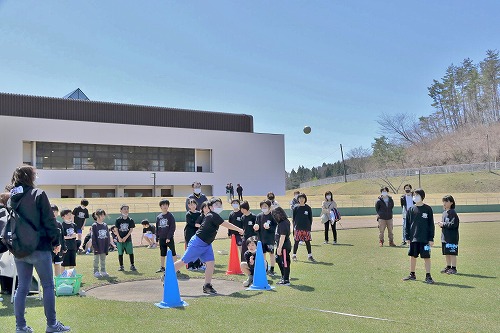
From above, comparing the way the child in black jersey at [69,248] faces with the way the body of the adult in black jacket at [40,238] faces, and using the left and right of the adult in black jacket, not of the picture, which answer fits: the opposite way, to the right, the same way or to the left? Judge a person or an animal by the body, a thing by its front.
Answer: to the right

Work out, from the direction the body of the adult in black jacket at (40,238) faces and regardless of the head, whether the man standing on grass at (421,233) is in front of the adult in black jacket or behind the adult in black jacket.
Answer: in front

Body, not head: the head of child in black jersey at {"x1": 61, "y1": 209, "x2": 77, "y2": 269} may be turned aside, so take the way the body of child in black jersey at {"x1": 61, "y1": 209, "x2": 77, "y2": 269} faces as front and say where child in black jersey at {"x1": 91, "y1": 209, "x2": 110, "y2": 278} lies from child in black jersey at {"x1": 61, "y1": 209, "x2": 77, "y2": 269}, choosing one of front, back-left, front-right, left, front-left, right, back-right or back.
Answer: left

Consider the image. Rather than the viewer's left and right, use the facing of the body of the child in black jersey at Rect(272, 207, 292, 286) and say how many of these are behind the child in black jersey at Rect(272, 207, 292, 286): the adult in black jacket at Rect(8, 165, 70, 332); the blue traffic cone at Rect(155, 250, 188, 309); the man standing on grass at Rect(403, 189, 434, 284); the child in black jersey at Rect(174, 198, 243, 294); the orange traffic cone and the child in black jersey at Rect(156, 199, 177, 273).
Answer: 1

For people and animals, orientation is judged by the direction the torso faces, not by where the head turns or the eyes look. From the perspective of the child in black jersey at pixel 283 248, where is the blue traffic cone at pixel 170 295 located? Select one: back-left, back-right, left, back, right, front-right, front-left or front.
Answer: front-left

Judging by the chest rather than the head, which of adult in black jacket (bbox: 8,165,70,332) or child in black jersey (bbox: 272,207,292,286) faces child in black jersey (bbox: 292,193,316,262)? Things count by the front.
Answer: the adult in black jacket

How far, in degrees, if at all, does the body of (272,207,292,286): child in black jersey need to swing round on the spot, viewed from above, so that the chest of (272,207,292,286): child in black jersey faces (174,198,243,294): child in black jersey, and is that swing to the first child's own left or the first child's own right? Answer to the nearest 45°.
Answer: approximately 45° to the first child's own left

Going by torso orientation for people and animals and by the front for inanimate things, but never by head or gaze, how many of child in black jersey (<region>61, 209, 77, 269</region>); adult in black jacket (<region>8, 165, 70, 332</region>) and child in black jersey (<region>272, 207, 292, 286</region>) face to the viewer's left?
1

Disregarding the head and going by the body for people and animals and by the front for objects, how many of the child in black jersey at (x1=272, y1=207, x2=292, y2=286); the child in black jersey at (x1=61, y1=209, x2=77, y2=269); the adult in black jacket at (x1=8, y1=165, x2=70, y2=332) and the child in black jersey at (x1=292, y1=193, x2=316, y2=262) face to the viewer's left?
1

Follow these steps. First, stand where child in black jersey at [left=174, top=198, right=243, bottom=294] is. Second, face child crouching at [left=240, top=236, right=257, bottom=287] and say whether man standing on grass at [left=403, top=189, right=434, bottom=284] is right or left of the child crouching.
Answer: right

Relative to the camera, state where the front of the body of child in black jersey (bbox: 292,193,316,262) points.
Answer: toward the camera

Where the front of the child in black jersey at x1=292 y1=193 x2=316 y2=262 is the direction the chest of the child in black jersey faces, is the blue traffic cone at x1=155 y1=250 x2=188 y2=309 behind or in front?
in front

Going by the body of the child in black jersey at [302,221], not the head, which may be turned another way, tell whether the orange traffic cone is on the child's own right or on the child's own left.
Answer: on the child's own right

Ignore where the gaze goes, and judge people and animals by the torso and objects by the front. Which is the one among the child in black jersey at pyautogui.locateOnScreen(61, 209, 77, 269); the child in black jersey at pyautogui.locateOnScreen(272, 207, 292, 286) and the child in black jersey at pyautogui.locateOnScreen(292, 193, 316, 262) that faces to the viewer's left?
the child in black jersey at pyautogui.locateOnScreen(272, 207, 292, 286)

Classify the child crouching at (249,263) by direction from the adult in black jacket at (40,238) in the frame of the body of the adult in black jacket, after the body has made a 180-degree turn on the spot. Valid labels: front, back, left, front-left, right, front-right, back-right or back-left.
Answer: back

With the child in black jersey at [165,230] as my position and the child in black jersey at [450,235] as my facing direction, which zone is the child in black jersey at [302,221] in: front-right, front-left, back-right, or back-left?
front-left

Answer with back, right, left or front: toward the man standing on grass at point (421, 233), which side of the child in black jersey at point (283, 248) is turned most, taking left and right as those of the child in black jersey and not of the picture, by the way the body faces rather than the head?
back

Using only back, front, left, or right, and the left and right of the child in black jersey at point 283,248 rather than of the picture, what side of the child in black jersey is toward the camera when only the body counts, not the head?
left
